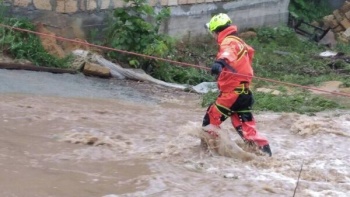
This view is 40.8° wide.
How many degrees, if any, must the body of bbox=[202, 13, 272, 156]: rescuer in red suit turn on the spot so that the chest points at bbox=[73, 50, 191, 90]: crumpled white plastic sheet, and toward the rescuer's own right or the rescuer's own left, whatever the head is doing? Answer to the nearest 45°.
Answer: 0° — they already face it

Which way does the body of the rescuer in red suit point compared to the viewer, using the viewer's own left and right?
facing away from the viewer and to the left of the viewer

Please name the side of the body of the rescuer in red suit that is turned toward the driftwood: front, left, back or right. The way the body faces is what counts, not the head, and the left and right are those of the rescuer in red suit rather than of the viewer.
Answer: front

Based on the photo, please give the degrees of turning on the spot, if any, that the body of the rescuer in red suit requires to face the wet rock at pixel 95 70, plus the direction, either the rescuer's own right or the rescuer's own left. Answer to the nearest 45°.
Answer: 0° — they already face it
